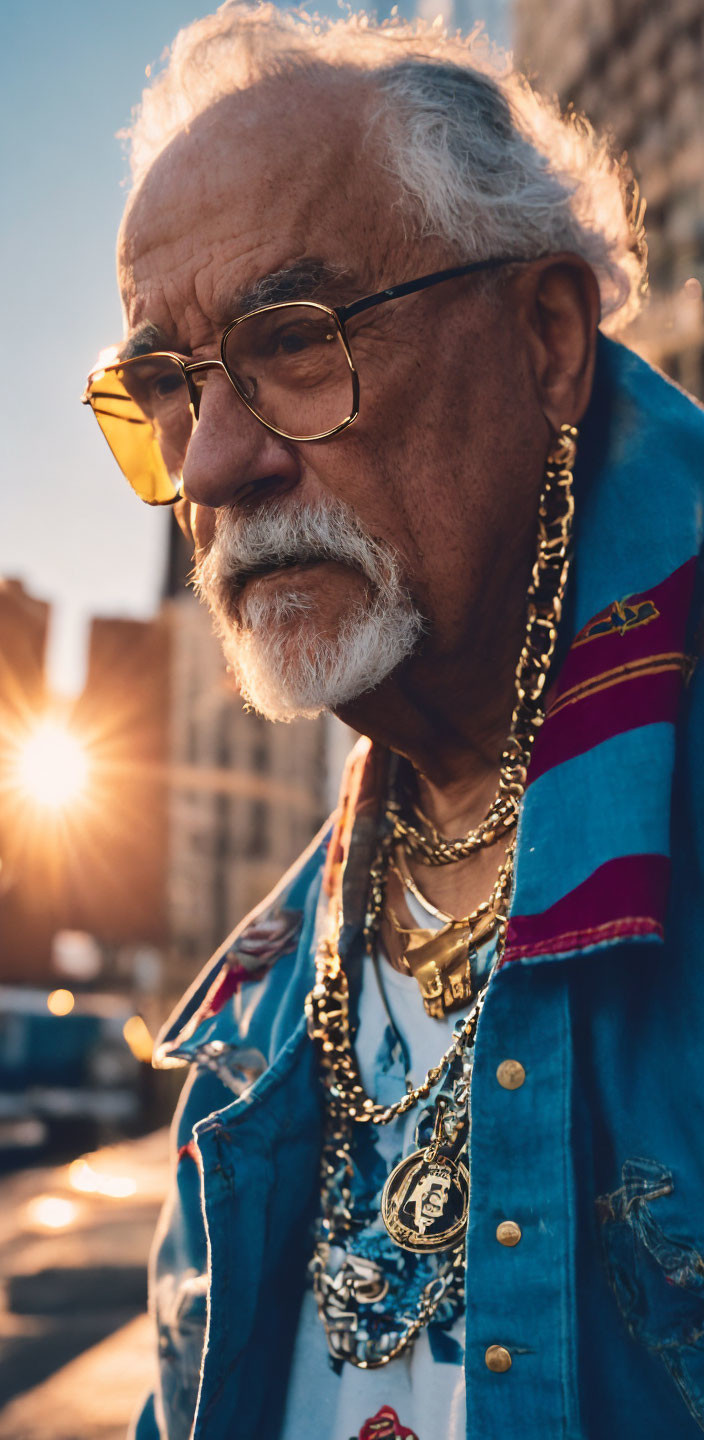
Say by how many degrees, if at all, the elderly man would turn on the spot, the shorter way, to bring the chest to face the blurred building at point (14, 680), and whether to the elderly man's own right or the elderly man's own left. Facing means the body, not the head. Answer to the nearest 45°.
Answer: approximately 90° to the elderly man's own right

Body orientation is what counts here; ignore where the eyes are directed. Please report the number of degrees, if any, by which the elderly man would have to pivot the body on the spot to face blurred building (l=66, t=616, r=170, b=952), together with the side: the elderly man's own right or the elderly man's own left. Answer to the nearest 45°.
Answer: approximately 135° to the elderly man's own right

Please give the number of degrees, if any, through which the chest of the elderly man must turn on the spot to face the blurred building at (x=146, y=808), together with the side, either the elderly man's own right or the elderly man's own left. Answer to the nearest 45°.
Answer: approximately 135° to the elderly man's own right

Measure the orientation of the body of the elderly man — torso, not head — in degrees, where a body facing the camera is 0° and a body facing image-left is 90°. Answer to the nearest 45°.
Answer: approximately 45°
